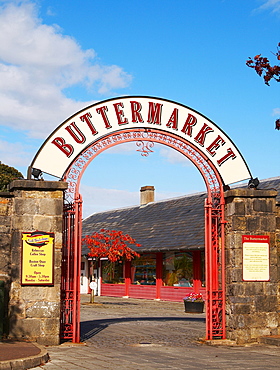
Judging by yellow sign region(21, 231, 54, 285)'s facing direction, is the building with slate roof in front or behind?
behind

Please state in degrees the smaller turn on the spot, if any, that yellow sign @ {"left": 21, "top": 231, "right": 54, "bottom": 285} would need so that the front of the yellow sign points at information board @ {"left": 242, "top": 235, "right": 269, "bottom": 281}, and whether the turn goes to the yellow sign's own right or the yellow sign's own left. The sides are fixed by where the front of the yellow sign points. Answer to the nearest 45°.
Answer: approximately 90° to the yellow sign's own left

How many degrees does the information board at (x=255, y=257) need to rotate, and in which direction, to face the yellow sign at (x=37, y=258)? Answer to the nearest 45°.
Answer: approximately 45° to its right

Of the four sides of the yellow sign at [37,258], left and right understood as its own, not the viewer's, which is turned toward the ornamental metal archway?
left

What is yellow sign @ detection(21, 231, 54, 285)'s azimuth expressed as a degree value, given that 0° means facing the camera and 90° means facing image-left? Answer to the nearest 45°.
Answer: approximately 0°

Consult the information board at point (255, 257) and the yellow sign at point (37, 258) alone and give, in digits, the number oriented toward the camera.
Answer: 2

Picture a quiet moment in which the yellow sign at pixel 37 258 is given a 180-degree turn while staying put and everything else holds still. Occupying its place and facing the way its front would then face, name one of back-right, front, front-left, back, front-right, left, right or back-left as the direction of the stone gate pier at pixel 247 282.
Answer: right
